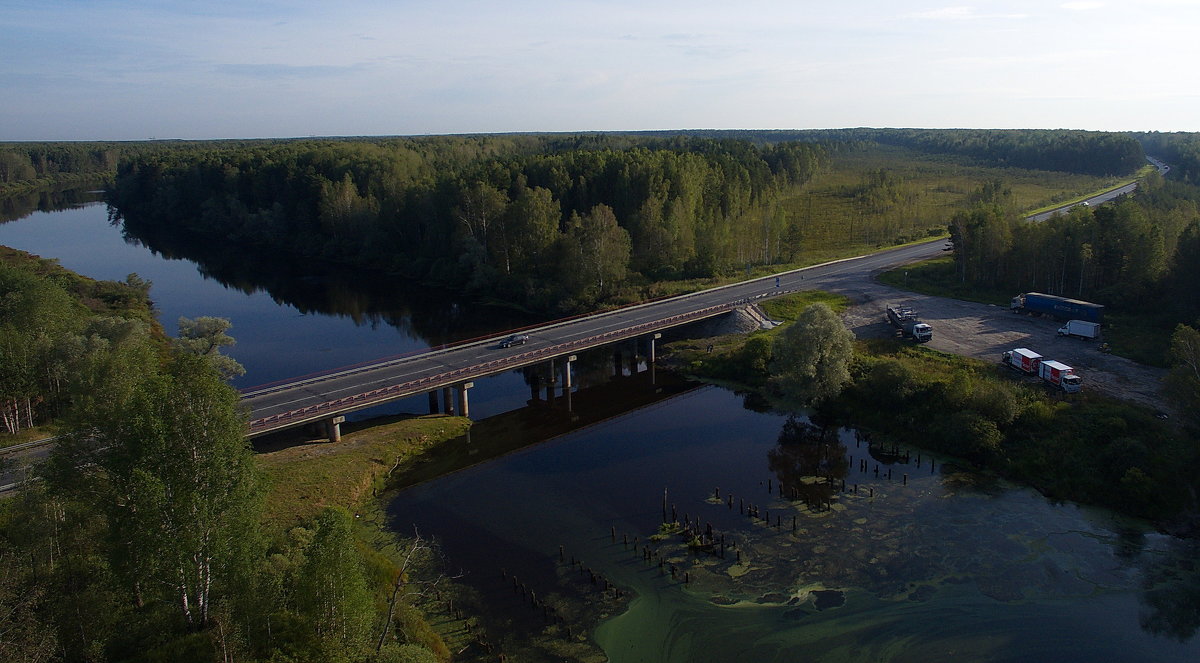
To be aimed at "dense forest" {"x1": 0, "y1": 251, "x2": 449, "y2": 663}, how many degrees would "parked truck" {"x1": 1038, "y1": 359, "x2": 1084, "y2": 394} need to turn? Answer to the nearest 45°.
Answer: approximately 90° to its right

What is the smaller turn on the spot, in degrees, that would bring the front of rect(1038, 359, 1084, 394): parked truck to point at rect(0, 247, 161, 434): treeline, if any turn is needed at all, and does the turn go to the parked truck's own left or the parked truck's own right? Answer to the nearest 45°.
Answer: approximately 90° to the parked truck's own right

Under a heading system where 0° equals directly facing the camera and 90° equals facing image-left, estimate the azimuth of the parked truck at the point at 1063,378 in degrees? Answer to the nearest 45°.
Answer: approximately 315°
